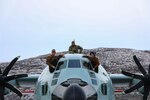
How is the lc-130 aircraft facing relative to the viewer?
toward the camera
